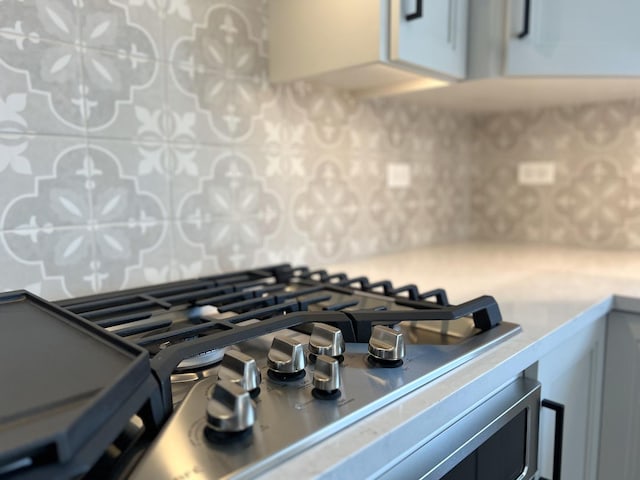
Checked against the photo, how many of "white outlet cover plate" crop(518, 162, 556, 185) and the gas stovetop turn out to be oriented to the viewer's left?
0

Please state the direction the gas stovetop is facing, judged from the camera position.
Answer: facing the viewer and to the right of the viewer

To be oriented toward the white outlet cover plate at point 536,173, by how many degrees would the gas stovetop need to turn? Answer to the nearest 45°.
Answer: approximately 90° to its left

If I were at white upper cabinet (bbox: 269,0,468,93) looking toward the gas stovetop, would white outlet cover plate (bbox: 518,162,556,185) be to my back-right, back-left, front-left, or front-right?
back-left

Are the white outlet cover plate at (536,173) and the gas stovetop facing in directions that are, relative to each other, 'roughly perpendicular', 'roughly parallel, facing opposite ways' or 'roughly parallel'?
roughly perpendicular

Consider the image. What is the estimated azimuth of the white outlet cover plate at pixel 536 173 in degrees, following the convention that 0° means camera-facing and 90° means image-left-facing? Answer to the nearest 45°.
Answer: approximately 0°

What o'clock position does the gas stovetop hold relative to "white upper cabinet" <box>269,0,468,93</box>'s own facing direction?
The gas stovetop is roughly at 2 o'clock from the white upper cabinet.

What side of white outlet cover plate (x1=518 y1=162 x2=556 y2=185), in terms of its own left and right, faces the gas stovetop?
front

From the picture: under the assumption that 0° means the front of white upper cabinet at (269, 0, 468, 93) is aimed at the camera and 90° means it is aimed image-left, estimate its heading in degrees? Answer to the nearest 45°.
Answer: approximately 315°

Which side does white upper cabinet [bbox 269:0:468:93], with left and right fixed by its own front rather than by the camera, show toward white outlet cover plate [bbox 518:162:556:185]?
left

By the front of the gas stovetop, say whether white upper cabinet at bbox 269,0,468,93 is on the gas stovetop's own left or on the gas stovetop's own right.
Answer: on the gas stovetop's own left
